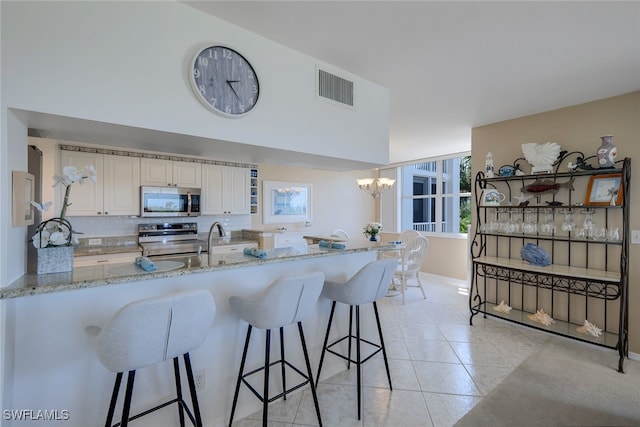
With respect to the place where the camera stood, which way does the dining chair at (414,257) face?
facing away from the viewer and to the left of the viewer

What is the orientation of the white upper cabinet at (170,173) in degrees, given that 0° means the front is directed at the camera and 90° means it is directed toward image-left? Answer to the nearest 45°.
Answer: approximately 0°

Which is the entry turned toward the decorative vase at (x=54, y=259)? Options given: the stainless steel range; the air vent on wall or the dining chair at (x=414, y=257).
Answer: the stainless steel range

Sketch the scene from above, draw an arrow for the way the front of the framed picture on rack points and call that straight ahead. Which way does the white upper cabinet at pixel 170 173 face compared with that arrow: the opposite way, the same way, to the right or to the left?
to the left

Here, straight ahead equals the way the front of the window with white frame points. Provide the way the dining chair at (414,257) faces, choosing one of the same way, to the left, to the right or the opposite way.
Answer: to the right

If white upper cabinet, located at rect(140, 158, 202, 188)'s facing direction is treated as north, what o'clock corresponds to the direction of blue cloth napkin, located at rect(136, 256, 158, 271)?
The blue cloth napkin is roughly at 12 o'clock from the white upper cabinet.

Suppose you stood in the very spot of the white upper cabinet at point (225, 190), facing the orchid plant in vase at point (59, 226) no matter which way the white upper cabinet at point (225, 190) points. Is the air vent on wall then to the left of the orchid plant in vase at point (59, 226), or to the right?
left

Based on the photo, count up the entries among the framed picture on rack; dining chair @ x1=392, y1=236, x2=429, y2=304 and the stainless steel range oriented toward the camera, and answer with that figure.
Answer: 2

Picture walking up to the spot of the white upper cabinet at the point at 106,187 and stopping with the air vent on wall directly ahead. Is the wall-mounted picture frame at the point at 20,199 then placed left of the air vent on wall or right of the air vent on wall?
right
